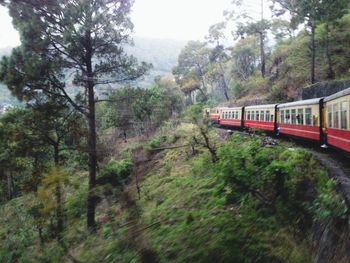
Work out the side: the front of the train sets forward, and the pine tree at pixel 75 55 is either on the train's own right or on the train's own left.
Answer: on the train's own left

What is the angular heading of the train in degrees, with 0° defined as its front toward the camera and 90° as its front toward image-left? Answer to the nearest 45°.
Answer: approximately 135°
